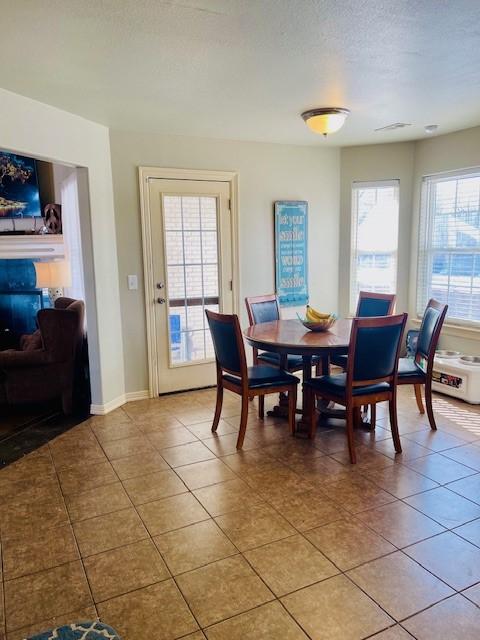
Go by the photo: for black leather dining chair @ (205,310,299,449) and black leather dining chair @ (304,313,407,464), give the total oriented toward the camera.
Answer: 0

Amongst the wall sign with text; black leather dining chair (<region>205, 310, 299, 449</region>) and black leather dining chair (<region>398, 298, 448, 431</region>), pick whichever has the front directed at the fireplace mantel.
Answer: black leather dining chair (<region>398, 298, 448, 431</region>)

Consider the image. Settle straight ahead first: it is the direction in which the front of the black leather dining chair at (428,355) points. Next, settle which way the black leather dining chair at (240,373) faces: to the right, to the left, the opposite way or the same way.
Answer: the opposite way

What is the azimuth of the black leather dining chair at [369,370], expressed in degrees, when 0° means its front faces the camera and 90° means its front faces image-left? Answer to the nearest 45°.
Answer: approximately 135°

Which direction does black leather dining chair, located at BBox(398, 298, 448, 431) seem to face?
to the viewer's left

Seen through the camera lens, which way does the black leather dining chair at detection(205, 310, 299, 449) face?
facing away from the viewer and to the right of the viewer

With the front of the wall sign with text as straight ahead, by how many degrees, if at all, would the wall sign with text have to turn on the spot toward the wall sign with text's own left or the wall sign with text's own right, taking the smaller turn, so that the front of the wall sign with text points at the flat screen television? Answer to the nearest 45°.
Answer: approximately 90° to the wall sign with text's own right

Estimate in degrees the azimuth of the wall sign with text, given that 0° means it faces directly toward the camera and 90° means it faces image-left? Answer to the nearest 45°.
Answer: approximately 0°

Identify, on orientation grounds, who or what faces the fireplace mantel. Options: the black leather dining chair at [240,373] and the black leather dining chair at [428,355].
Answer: the black leather dining chair at [428,355]

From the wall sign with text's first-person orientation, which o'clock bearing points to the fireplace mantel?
The fireplace mantel is roughly at 3 o'clock from the wall sign with text.

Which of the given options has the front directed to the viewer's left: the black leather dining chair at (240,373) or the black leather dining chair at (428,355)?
the black leather dining chair at (428,355)

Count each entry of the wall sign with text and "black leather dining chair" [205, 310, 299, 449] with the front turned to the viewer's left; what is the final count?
0
